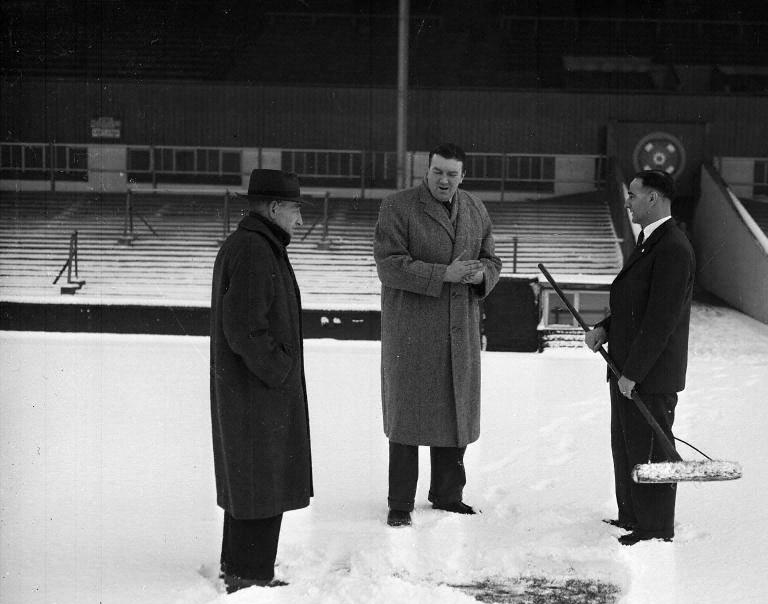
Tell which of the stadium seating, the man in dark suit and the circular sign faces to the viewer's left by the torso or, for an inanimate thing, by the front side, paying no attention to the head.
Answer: the man in dark suit

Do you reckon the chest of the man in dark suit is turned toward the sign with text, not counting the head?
no

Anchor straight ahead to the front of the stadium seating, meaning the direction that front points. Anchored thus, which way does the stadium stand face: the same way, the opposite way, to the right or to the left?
the same way

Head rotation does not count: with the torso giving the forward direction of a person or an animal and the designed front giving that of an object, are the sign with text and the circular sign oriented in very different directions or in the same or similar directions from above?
same or similar directions

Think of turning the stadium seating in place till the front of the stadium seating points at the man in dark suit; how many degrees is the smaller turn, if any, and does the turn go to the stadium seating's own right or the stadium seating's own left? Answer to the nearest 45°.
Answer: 0° — it already faces them

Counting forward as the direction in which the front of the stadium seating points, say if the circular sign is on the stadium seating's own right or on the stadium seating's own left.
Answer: on the stadium seating's own left

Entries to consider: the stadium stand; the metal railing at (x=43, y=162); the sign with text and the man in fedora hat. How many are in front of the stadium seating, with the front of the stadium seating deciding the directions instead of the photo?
1

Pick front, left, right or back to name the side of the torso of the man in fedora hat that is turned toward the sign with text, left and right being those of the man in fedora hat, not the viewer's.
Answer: left

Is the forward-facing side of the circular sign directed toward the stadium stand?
no

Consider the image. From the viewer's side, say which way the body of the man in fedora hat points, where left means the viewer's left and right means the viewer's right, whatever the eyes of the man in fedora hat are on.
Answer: facing to the right of the viewer

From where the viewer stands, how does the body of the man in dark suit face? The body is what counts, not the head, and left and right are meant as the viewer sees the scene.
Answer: facing to the left of the viewer

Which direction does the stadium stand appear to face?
toward the camera

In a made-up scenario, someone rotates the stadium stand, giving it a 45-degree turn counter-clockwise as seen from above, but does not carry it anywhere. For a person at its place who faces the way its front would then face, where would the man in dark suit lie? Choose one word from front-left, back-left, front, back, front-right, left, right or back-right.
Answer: front-right

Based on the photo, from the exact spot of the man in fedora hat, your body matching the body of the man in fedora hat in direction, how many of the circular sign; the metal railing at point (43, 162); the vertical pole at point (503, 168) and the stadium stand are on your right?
0

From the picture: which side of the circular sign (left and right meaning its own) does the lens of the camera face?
front

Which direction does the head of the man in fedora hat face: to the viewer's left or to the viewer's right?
to the viewer's right

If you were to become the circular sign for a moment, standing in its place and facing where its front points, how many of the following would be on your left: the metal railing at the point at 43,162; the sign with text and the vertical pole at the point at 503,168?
0

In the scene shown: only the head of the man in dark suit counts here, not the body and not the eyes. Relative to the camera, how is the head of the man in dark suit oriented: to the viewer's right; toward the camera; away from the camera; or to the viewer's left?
to the viewer's left

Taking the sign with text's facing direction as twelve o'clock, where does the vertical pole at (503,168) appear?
The vertical pole is roughly at 10 o'clock from the sign with text.
